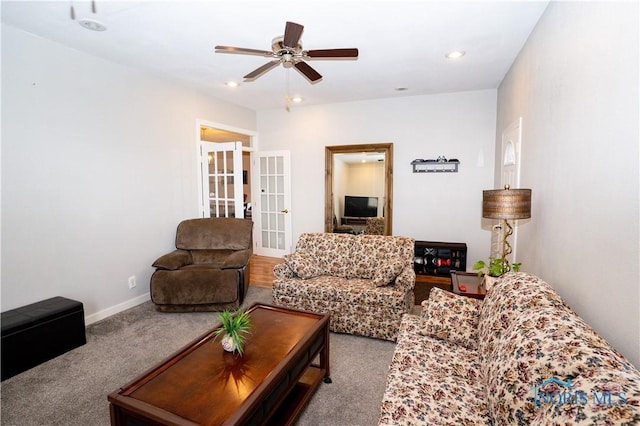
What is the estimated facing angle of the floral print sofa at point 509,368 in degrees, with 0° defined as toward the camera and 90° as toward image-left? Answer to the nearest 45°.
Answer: approximately 90°

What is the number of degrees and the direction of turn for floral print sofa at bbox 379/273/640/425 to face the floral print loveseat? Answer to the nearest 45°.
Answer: approximately 45° to its right

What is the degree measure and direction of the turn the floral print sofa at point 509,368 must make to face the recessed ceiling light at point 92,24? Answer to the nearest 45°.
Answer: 0° — it already faces it

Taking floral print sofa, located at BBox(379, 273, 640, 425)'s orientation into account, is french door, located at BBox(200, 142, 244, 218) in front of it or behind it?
in front

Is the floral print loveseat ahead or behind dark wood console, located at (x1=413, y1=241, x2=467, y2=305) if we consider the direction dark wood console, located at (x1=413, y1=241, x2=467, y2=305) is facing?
ahead

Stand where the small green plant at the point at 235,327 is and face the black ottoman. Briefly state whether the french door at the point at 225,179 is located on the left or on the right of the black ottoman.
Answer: right

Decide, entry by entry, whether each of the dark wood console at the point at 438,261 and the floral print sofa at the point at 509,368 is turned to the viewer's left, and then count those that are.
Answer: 1

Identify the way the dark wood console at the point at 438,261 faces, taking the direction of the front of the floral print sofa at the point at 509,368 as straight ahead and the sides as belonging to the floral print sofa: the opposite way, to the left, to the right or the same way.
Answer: to the left

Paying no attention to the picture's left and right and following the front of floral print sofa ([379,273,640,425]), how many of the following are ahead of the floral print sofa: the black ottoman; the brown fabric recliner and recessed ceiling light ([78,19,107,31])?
3

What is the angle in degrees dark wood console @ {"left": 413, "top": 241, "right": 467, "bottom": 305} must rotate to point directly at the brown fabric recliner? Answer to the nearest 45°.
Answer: approximately 45° to its right

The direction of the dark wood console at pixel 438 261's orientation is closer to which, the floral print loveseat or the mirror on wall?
the floral print loveseat
